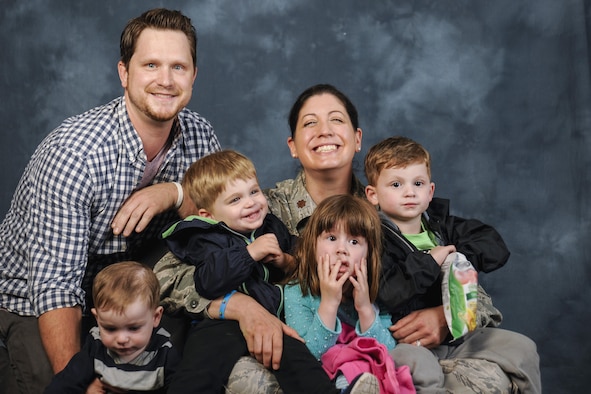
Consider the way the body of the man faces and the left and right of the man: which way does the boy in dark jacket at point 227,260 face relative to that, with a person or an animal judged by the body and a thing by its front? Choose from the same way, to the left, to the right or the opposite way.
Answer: the same way

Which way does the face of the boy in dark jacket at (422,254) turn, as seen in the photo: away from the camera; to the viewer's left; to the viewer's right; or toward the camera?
toward the camera

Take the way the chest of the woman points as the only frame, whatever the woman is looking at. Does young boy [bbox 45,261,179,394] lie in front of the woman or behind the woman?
in front

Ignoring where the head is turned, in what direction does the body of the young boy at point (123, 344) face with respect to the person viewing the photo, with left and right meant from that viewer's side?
facing the viewer

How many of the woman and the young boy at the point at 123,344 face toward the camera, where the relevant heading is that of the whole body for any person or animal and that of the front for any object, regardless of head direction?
2

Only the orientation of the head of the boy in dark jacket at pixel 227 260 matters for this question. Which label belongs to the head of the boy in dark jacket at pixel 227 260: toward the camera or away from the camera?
toward the camera

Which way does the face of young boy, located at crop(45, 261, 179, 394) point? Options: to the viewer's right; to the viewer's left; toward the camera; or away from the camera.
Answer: toward the camera

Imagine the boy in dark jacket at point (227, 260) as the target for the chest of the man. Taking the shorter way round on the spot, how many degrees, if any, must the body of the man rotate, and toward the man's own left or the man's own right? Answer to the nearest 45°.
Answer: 0° — they already face them

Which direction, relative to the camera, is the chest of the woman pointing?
toward the camera

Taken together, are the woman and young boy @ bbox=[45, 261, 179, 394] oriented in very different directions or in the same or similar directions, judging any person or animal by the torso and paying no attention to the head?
same or similar directions

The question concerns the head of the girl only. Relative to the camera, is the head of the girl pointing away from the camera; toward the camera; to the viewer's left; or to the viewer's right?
toward the camera

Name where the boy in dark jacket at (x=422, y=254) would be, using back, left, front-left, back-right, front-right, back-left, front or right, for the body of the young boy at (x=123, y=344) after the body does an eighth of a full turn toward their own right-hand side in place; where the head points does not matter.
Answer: back-left

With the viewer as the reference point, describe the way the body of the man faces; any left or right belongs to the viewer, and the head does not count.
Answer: facing the viewer and to the right of the viewer
